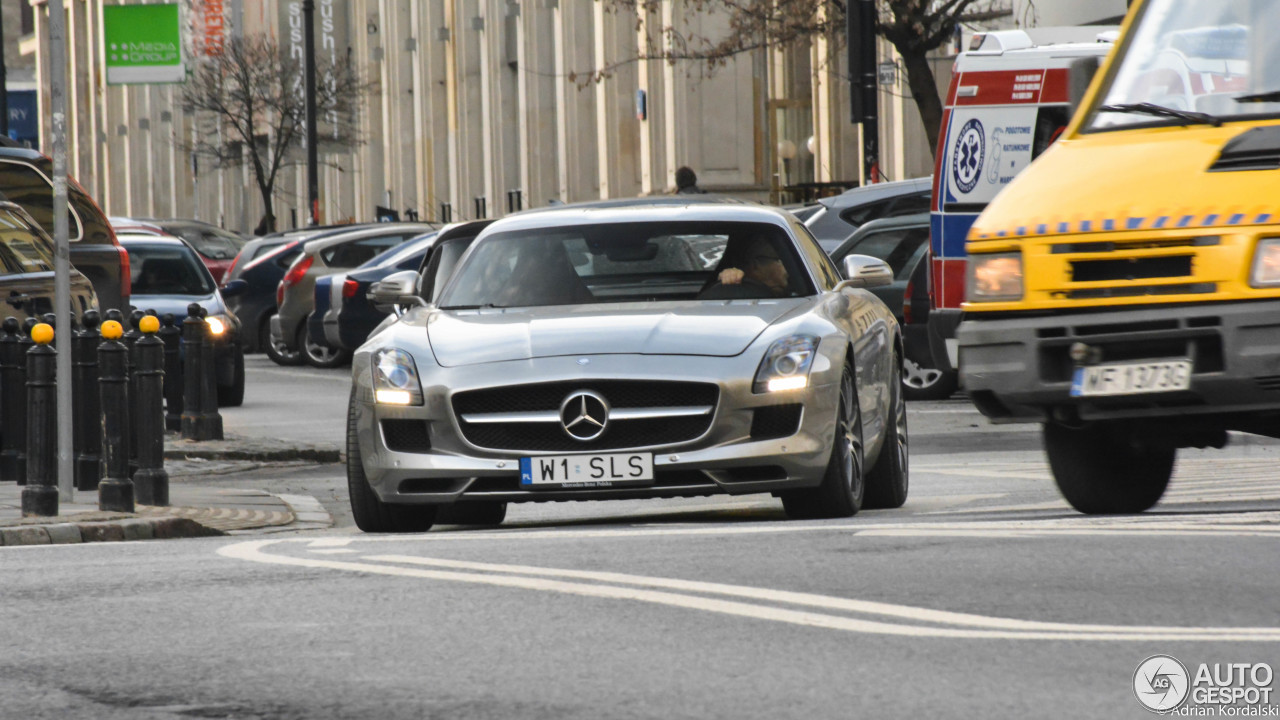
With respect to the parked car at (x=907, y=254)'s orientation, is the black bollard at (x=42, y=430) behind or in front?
behind

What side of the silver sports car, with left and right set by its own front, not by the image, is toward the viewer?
front

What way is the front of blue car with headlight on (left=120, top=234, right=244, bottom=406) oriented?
toward the camera

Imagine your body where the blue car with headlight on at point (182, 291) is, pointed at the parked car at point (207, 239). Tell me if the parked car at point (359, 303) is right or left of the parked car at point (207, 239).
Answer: right

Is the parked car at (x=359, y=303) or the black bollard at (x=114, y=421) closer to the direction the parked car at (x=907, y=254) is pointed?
the parked car

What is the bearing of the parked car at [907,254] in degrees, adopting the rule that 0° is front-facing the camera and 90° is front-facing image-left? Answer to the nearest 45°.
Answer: approximately 225°

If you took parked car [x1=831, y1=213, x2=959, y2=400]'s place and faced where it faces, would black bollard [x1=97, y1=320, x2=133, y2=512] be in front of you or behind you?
behind

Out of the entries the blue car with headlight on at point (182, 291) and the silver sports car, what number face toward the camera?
2

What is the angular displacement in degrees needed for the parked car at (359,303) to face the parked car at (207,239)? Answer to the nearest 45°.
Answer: approximately 45° to its left

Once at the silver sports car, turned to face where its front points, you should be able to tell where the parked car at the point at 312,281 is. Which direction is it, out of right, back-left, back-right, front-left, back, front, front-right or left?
back

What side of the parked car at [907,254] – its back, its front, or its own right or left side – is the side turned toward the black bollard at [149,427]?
back

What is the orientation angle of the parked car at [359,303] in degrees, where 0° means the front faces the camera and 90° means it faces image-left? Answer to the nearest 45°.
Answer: approximately 225°
